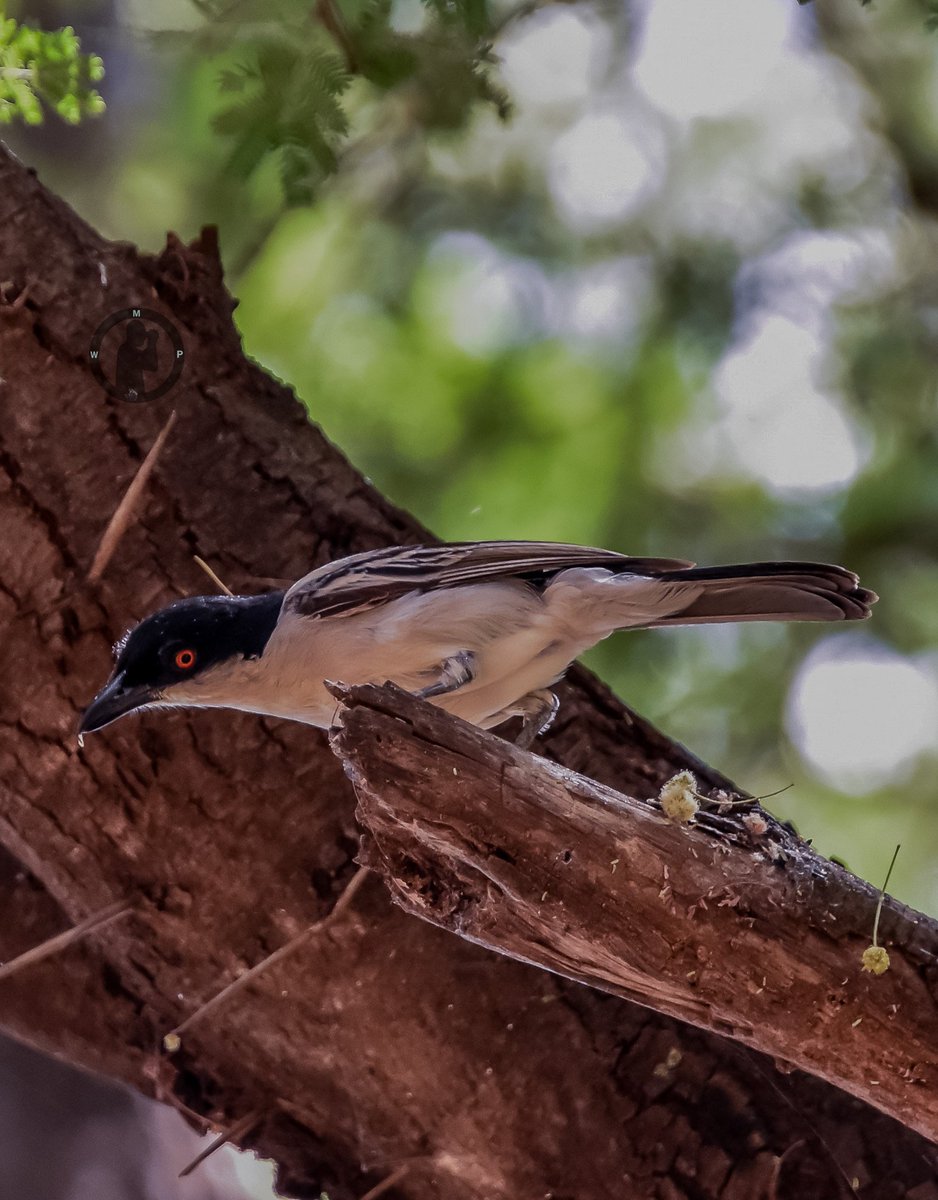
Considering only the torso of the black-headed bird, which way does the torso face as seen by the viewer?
to the viewer's left

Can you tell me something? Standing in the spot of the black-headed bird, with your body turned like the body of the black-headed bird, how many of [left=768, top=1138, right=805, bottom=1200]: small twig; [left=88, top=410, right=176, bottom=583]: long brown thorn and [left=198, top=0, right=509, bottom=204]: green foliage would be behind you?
1

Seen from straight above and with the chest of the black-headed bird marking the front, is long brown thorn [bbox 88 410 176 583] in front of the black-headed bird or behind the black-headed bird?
in front

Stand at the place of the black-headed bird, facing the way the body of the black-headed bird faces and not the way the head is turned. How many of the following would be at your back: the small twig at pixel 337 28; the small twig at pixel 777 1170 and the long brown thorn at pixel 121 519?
1

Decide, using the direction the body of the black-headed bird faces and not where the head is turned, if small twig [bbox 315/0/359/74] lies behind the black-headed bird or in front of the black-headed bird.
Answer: in front

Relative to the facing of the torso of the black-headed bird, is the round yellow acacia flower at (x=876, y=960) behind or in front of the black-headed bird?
behind
